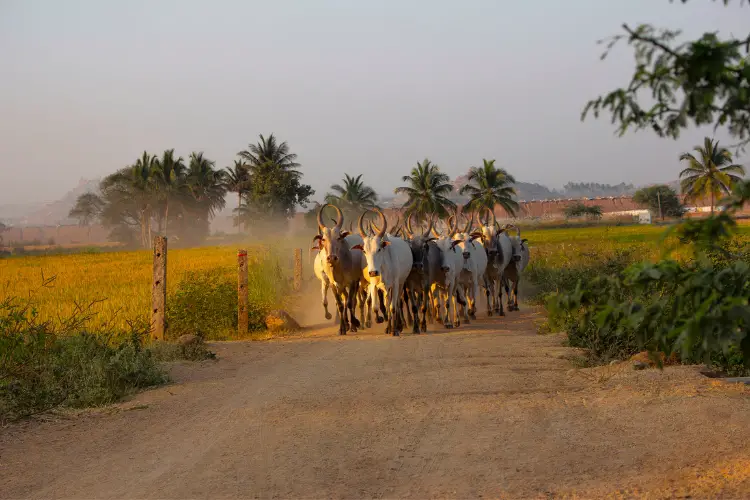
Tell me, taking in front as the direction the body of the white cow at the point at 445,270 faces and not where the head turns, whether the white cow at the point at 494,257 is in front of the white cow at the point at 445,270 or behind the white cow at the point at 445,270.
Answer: behind

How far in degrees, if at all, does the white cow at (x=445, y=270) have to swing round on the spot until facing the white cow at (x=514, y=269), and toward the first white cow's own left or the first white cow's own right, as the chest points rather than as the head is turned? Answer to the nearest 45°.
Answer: approximately 135° to the first white cow's own left

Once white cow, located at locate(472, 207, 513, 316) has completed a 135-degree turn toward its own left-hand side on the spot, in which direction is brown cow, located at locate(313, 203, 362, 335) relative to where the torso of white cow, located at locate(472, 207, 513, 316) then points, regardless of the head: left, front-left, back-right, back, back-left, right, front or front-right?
back

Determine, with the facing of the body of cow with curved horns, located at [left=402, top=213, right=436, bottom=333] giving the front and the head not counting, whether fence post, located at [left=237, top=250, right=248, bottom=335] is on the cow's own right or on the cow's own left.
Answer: on the cow's own right

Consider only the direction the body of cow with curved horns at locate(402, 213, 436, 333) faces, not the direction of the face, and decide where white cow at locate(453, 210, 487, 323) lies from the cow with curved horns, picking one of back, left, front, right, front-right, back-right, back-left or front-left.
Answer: back-left

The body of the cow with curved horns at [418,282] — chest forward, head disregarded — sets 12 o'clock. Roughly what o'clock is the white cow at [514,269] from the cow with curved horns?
The white cow is roughly at 7 o'clock from the cow with curved horns.

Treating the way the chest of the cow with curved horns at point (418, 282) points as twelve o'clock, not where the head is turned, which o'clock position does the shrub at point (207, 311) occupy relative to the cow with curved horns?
The shrub is roughly at 3 o'clock from the cow with curved horns.

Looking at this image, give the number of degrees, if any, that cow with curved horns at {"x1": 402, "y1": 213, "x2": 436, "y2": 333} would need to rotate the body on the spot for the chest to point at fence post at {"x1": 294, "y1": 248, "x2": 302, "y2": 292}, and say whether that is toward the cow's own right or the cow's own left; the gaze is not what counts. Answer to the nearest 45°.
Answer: approximately 135° to the cow's own right

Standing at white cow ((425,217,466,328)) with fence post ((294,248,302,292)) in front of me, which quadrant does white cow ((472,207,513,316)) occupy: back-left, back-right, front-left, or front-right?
front-right

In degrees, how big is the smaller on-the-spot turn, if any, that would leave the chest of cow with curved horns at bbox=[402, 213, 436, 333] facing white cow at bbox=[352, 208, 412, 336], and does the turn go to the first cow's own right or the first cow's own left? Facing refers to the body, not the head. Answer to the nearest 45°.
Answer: approximately 45° to the first cow's own right

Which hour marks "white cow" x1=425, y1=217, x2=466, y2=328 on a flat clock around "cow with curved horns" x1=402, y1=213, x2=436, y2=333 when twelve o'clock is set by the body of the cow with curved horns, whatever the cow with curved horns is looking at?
The white cow is roughly at 8 o'clock from the cow with curved horns.

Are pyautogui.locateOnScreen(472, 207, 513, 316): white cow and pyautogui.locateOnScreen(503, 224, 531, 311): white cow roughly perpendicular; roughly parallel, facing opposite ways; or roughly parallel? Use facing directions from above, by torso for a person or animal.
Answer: roughly parallel

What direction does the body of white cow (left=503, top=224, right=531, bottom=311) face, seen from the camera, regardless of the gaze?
toward the camera

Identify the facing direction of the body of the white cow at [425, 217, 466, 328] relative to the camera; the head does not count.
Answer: toward the camera

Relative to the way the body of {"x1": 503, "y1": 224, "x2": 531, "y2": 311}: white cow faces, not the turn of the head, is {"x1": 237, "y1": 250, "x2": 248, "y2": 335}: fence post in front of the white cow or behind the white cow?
in front

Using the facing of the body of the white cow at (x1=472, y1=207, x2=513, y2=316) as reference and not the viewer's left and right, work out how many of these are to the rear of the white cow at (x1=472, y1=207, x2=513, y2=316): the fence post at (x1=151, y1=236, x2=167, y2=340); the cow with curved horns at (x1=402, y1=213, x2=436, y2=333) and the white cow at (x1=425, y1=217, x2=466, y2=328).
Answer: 0

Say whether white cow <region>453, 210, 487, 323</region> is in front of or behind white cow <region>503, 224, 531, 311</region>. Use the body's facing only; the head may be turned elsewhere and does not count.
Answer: in front

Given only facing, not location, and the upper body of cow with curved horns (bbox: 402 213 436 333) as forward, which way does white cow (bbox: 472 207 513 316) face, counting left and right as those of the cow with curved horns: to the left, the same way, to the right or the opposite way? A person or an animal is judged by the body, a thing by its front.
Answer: the same way

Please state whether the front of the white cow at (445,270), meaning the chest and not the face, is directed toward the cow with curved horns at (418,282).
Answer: no

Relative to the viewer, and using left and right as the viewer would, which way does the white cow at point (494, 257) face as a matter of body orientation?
facing the viewer
